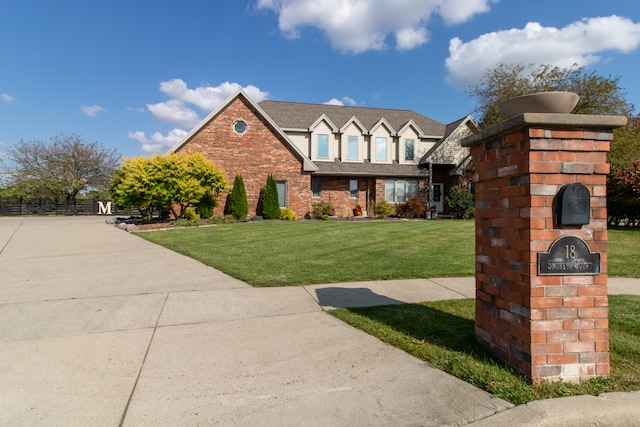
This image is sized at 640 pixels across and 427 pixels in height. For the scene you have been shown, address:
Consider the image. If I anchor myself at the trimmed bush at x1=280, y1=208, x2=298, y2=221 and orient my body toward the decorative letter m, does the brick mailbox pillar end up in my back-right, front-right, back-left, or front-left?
back-left

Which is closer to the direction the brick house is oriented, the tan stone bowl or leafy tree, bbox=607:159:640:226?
the tan stone bowl

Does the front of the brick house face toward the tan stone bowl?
yes

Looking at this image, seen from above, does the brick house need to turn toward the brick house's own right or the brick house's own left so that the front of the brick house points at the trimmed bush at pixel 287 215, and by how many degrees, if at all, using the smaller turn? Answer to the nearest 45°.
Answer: approximately 45° to the brick house's own right

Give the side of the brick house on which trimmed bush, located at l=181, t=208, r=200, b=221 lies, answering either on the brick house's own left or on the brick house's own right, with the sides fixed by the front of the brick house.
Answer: on the brick house's own right

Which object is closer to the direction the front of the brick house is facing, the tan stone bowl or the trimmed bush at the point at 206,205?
the tan stone bowl

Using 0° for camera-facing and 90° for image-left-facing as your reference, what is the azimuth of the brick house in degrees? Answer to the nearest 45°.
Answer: approximately 0°

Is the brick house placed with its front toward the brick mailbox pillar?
yes

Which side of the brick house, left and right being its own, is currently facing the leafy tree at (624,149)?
left

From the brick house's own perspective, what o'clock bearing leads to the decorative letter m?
The decorative letter m is roughly at 4 o'clock from the brick house.
